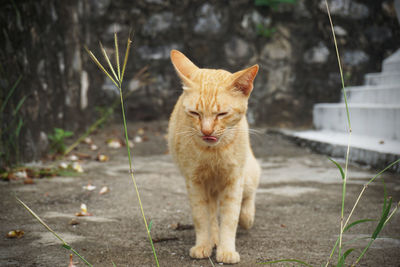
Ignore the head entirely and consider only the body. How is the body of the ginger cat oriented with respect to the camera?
toward the camera

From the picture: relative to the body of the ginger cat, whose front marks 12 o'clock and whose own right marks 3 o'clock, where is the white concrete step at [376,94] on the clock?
The white concrete step is roughly at 7 o'clock from the ginger cat.

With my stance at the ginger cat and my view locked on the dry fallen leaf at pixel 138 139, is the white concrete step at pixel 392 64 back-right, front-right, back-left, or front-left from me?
front-right

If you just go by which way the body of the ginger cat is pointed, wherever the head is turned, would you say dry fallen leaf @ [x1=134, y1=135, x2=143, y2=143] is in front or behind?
behind

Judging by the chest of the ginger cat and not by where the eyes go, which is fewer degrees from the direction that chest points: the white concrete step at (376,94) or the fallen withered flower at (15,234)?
the fallen withered flower

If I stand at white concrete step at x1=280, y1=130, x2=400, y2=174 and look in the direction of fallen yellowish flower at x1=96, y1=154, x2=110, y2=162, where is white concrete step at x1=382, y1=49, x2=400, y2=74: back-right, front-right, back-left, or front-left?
back-right

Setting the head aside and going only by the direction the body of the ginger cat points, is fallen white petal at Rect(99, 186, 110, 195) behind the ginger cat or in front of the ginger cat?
behind

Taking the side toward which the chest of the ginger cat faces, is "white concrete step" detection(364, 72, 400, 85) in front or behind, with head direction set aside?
behind

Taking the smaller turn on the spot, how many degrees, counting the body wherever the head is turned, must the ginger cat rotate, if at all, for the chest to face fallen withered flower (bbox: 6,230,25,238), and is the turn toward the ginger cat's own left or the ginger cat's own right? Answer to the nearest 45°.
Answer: approximately 90° to the ginger cat's own right
